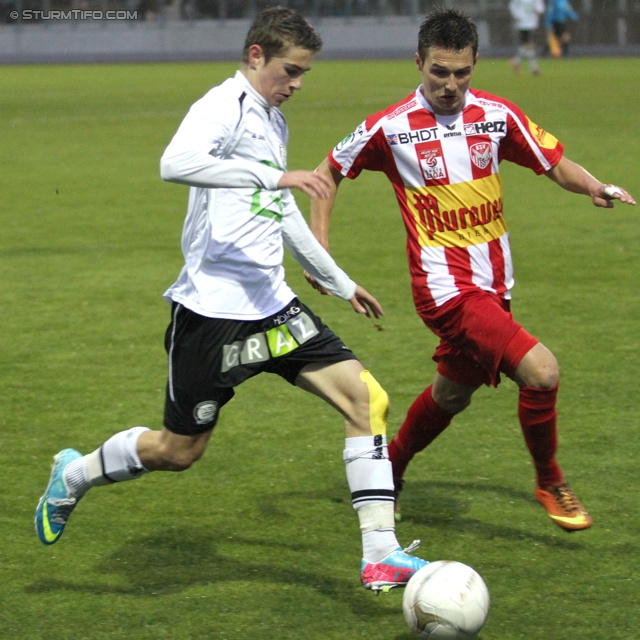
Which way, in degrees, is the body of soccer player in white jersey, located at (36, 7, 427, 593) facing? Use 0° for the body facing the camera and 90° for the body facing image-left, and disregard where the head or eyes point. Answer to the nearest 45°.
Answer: approximately 315°

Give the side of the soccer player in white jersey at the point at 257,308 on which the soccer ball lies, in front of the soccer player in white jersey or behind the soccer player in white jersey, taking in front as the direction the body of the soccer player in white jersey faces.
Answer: in front

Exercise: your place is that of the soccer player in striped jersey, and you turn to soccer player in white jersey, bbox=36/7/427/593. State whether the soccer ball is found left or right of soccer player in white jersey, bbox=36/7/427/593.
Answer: left

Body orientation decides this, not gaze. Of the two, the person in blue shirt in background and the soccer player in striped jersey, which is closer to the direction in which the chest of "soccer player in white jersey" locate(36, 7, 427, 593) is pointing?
the soccer player in striped jersey

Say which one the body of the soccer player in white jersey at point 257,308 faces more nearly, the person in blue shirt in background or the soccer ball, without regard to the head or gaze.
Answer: the soccer ball

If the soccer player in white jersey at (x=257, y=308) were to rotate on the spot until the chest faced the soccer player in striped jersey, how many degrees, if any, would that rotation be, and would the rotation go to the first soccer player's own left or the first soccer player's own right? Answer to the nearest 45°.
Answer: approximately 90° to the first soccer player's own left

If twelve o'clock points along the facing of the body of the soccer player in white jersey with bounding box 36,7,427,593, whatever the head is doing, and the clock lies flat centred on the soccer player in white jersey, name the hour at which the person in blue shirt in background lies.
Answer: The person in blue shirt in background is roughly at 8 o'clock from the soccer player in white jersey.
